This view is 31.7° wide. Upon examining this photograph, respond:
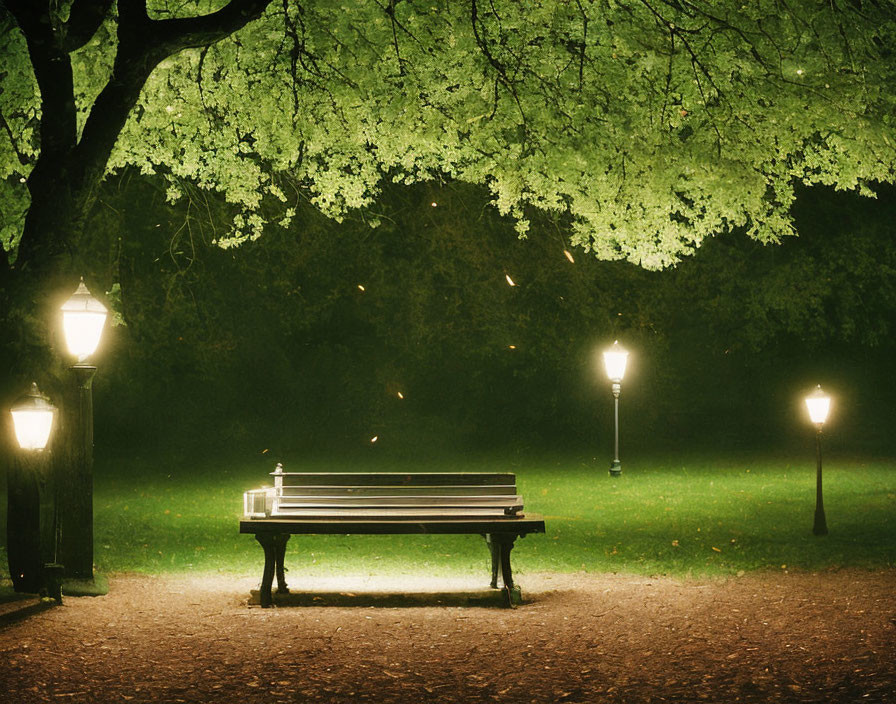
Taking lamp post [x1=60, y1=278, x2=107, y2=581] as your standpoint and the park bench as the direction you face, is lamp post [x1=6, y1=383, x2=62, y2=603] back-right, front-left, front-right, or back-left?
back-right

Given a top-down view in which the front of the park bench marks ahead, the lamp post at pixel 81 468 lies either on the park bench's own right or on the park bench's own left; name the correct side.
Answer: on the park bench's own right

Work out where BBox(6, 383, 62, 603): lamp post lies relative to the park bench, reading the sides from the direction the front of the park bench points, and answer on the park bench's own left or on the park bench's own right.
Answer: on the park bench's own right

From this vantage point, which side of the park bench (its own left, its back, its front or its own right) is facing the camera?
front
